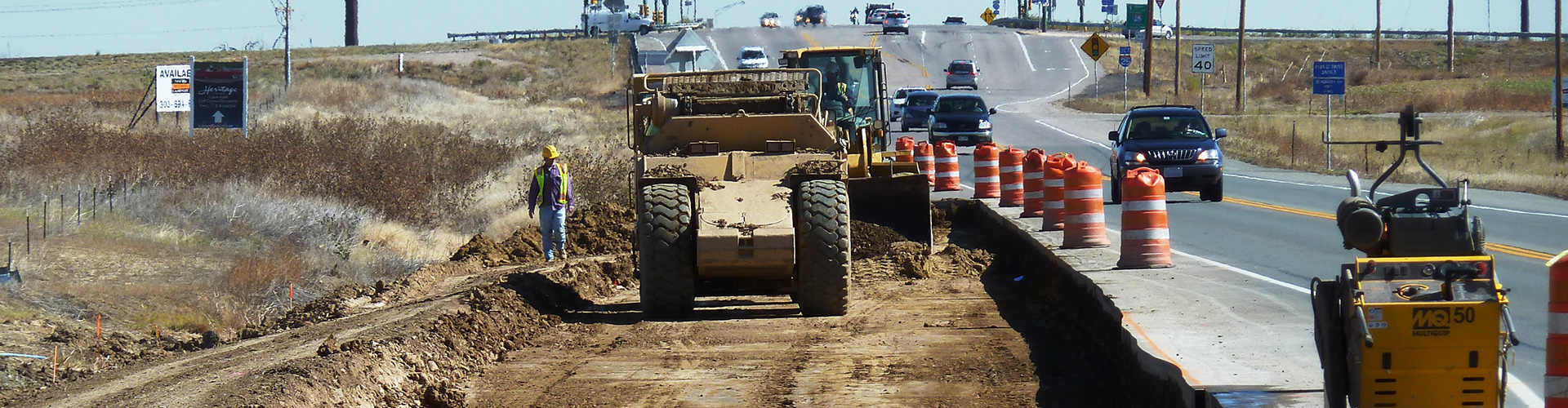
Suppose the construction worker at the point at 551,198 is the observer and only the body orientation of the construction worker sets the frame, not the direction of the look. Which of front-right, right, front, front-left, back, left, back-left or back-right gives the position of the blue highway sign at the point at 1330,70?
back-left

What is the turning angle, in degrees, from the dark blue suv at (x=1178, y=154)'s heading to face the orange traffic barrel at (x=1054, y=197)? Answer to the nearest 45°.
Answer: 0° — it already faces it

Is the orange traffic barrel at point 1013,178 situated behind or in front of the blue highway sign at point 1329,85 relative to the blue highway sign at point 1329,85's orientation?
in front

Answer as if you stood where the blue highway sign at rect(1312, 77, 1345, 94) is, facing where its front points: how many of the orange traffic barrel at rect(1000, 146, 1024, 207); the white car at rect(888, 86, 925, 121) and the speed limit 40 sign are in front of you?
1

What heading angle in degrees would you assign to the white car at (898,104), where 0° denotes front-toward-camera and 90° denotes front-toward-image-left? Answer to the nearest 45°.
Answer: approximately 0°

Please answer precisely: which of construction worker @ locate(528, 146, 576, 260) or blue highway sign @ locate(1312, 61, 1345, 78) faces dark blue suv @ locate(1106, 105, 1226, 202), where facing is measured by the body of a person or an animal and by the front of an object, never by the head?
the blue highway sign
